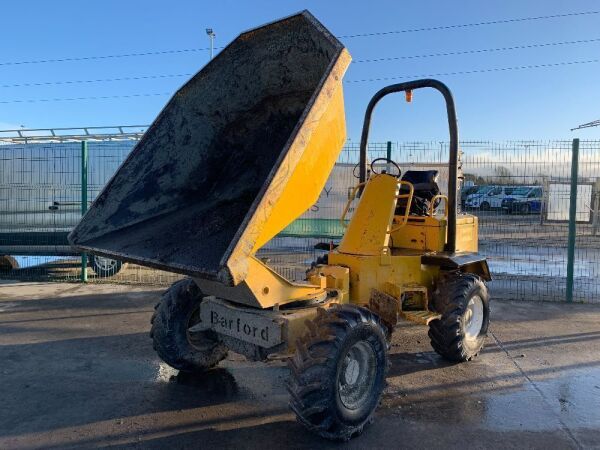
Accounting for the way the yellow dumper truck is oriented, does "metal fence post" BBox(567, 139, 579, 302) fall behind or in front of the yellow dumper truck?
behind

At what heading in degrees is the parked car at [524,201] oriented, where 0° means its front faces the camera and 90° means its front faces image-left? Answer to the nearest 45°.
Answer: approximately 45°

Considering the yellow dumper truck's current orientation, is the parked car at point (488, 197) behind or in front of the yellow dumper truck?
behind

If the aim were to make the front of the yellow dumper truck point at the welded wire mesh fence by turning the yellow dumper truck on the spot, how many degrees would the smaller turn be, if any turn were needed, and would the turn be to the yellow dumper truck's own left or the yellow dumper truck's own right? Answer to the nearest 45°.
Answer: approximately 135° to the yellow dumper truck's own right

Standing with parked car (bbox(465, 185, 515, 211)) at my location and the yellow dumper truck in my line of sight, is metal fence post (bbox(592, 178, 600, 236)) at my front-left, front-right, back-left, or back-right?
front-left

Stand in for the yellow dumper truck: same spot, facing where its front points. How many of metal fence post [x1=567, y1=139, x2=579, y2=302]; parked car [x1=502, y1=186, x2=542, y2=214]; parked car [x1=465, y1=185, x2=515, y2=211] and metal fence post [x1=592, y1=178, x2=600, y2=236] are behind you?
4

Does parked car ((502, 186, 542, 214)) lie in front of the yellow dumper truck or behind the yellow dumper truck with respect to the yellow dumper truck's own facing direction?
behind

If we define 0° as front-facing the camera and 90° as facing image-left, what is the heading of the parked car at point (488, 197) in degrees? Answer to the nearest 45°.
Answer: approximately 45°

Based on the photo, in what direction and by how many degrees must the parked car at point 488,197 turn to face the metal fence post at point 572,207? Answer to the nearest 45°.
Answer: approximately 90° to its left
